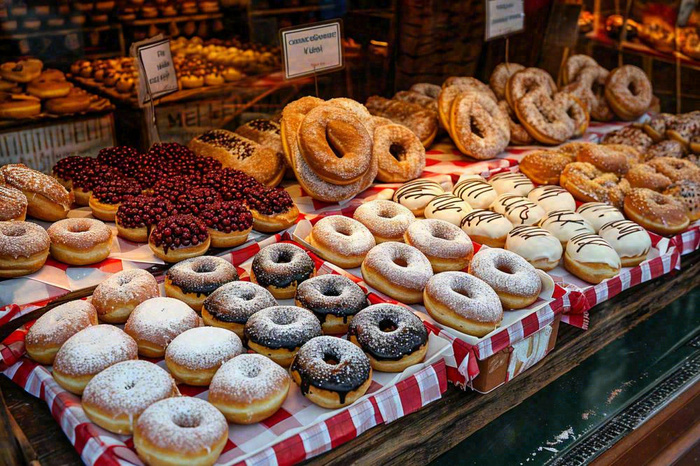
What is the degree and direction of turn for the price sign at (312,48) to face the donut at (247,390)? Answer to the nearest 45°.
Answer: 0° — it already faces it

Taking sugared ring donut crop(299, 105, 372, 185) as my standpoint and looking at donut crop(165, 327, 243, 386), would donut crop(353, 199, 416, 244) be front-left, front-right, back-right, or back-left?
front-left

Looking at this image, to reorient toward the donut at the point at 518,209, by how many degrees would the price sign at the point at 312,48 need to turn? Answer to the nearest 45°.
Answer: approximately 45° to its left

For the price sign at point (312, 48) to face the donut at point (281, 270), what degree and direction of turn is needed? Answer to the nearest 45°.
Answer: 0° — it already faces it

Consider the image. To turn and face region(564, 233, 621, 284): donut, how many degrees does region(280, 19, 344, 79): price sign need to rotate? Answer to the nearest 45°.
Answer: approximately 45° to its left

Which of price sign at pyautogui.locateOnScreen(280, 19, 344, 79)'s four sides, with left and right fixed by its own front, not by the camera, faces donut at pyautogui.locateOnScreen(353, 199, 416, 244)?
front

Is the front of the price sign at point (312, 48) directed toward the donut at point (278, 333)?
yes

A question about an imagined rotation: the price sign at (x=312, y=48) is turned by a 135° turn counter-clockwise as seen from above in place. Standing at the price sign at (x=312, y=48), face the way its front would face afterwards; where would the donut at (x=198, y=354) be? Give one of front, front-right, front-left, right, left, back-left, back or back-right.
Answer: back-right

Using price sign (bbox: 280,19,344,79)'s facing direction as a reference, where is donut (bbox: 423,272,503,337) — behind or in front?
in front

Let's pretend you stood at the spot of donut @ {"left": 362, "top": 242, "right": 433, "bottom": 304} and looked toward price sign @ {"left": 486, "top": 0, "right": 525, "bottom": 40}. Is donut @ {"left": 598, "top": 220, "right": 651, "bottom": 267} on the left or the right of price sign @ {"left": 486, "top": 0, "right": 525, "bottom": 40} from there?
right

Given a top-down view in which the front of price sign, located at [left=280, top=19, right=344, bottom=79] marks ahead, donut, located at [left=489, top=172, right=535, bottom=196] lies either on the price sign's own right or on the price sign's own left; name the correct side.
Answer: on the price sign's own left

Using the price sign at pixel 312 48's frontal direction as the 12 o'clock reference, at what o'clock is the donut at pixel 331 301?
The donut is roughly at 12 o'clock from the price sign.

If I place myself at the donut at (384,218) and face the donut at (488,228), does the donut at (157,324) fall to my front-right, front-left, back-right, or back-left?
back-right

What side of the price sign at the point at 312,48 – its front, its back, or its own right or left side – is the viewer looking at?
front

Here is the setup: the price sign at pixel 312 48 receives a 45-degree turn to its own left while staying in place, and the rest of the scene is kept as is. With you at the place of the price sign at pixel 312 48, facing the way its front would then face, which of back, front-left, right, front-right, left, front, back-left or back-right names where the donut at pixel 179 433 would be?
front-right
